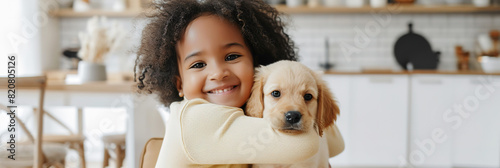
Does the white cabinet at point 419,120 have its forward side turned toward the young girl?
yes

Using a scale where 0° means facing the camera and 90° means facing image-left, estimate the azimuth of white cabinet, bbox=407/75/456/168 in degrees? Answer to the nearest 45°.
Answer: approximately 0°

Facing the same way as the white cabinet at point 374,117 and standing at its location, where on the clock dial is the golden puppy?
The golden puppy is roughly at 12 o'clock from the white cabinet.

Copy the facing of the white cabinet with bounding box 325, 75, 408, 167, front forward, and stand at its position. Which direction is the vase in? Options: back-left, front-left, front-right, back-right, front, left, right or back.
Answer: front-right

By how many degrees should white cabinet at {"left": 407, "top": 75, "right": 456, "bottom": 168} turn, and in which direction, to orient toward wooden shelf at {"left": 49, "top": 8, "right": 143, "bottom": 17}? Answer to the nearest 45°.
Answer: approximately 90° to its right

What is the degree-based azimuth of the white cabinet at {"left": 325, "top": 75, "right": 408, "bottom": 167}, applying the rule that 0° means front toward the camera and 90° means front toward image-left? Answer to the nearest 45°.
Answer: approximately 0°

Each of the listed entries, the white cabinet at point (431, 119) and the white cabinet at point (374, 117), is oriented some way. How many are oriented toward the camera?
2

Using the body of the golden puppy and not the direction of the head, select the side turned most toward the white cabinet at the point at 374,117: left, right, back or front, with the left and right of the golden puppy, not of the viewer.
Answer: back

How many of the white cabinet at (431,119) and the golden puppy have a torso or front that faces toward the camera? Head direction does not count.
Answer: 2

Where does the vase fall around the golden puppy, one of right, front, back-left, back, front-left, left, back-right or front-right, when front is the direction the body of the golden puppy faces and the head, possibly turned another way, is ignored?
back-right

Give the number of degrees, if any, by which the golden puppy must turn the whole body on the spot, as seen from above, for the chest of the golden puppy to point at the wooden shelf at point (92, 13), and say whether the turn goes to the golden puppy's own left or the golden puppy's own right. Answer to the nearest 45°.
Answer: approximately 135° to the golden puppy's own right

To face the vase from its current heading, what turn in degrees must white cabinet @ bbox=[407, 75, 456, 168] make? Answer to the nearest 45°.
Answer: approximately 45° to its right

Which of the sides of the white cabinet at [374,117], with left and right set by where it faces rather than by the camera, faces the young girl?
front
